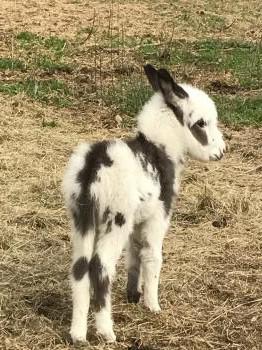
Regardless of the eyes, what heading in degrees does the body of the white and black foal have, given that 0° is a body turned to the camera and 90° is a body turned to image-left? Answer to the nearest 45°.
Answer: approximately 225°
